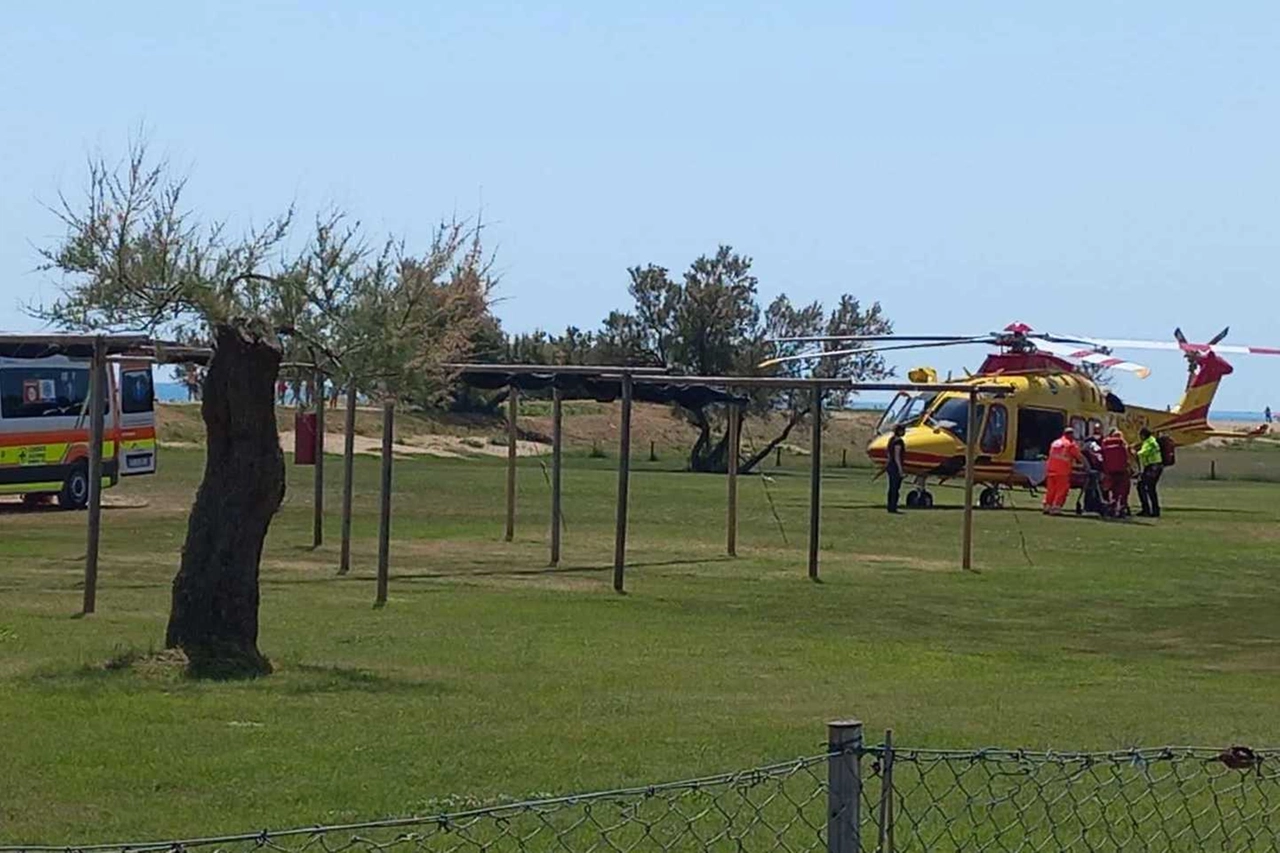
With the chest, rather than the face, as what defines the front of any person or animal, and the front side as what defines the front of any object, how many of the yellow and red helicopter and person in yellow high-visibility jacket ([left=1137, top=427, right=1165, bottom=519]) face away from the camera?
0

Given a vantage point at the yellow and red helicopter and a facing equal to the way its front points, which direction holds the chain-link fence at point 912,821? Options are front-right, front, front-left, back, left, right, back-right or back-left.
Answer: front-left

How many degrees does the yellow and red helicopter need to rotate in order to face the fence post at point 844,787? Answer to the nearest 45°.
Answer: approximately 45° to its left

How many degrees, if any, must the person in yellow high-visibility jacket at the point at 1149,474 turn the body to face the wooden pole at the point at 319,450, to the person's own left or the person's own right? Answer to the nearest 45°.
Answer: approximately 45° to the person's own left

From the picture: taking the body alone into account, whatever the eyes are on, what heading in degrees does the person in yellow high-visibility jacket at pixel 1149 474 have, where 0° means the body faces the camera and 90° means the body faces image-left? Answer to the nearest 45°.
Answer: approximately 90°

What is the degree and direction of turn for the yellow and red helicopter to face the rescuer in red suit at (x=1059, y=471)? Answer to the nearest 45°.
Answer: approximately 90° to its left

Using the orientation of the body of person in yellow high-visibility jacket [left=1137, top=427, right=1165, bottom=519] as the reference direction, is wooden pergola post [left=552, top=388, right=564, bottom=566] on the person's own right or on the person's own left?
on the person's own left

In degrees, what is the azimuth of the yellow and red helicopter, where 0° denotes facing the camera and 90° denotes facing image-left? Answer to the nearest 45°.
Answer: approximately 45°

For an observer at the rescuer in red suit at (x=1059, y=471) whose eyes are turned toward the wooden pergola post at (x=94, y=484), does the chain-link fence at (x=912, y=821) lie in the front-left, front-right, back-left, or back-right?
front-left

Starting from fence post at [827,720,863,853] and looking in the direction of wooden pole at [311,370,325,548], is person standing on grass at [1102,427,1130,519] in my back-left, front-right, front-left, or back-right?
front-right

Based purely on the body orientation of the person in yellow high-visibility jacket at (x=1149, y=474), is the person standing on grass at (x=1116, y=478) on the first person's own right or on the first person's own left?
on the first person's own left

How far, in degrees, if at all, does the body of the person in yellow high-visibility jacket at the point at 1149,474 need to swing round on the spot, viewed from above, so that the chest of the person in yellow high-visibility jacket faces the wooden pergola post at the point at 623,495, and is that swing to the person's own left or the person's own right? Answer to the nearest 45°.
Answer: approximately 90° to the person's own left

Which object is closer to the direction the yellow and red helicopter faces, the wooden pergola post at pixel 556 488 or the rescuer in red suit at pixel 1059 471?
the wooden pergola post
